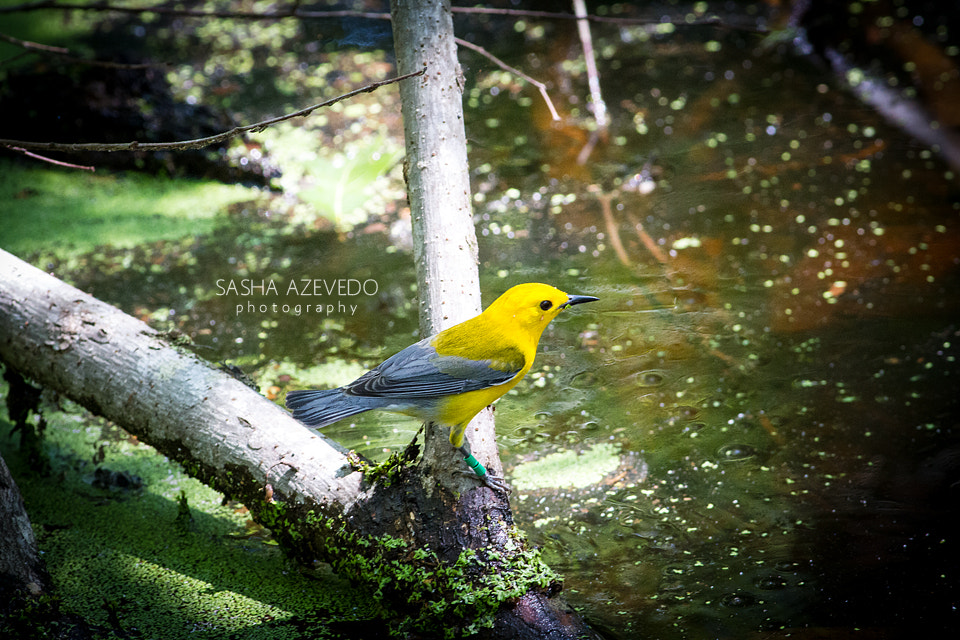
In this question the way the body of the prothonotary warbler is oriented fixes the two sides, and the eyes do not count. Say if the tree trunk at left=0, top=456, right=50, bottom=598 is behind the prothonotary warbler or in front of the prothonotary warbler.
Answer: behind

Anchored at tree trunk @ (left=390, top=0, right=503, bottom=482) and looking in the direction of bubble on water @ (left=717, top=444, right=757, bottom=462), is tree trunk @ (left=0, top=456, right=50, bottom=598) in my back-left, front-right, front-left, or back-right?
back-right

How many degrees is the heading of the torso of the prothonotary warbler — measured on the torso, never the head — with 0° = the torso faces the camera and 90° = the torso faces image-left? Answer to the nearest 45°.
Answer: approximately 270°
